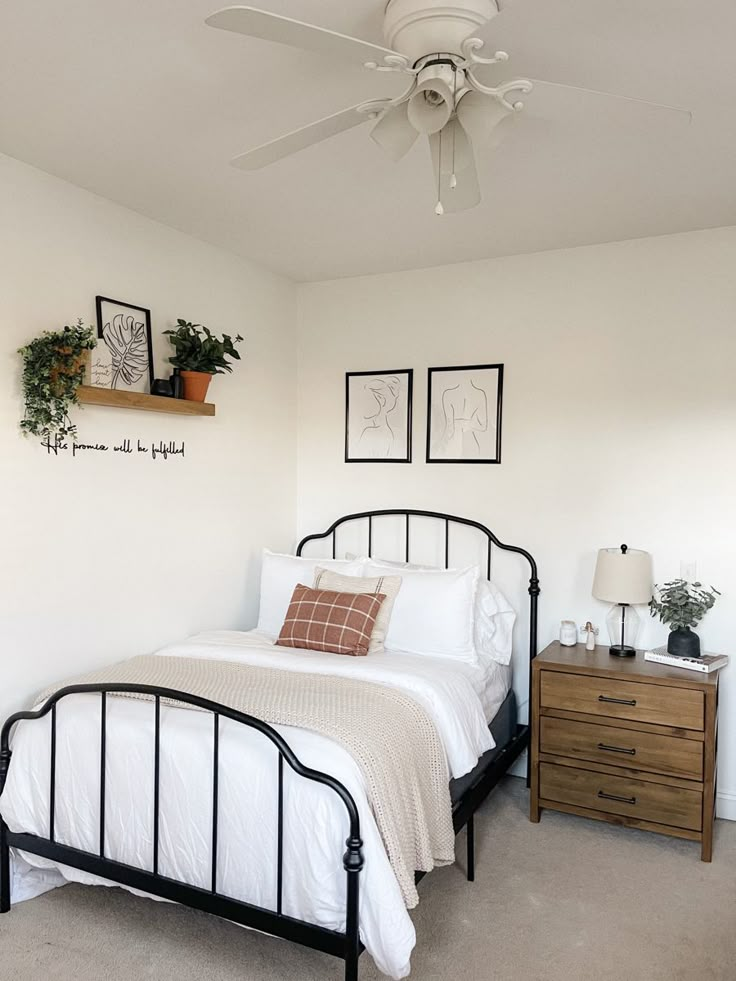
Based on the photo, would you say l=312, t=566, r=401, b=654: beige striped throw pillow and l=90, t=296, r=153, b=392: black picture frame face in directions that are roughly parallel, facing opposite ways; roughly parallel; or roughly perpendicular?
roughly perpendicular

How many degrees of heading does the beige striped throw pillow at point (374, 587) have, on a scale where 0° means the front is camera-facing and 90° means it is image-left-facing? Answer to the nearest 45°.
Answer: approximately 45°

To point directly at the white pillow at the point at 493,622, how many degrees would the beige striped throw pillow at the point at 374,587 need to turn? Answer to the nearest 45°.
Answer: approximately 135° to its left

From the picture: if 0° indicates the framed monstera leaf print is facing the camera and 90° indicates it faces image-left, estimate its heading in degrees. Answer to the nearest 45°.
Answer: approximately 315°

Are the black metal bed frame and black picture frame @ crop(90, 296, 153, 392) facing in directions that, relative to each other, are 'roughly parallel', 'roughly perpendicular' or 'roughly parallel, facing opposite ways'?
roughly perpendicular

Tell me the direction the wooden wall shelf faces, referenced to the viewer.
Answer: facing the viewer and to the right of the viewer
